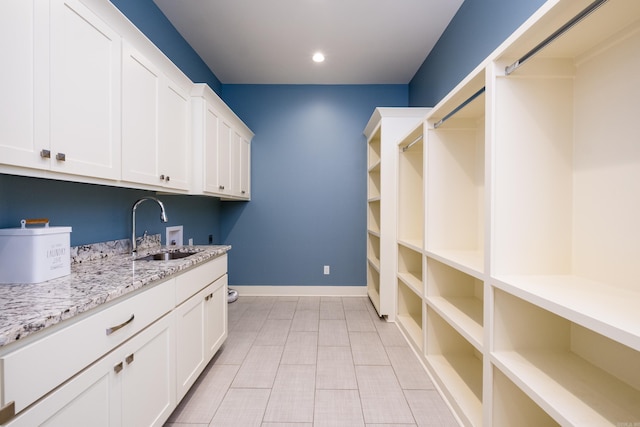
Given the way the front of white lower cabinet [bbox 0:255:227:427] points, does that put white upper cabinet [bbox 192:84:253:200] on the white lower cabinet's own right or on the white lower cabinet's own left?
on the white lower cabinet's own left

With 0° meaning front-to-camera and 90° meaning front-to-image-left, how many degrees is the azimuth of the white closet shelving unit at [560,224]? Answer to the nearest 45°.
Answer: approximately 45°

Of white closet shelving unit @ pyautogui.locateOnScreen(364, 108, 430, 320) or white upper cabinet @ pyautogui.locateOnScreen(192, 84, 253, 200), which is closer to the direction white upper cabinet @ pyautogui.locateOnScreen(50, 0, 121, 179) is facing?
the white closet shelving unit

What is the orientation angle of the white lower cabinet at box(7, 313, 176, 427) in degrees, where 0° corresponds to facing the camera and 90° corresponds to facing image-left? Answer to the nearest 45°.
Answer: approximately 315°

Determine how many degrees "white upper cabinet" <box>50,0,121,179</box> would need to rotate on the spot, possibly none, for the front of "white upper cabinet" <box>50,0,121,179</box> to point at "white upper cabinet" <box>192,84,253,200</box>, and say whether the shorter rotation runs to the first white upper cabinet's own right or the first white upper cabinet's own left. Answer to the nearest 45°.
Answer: approximately 90° to the first white upper cabinet's own left

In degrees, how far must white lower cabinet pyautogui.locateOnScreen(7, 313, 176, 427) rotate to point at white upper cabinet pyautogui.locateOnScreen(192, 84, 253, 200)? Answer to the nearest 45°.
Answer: approximately 90° to its left
